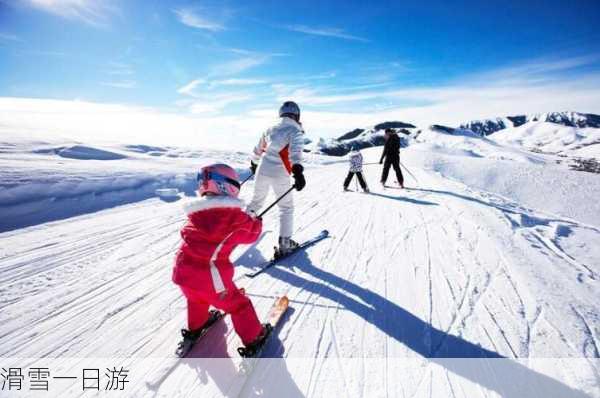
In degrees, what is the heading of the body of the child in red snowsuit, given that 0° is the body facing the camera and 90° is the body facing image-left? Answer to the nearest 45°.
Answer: approximately 225°

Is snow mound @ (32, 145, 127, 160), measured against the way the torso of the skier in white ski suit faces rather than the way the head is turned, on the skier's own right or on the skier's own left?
on the skier's own left

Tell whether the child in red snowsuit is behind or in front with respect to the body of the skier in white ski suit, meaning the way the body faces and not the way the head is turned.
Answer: behind

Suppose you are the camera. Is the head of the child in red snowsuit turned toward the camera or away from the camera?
away from the camera

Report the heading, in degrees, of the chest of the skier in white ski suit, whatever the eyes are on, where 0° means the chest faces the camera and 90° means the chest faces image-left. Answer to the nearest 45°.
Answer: approximately 225°

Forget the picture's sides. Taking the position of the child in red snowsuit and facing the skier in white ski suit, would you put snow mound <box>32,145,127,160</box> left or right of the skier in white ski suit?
left

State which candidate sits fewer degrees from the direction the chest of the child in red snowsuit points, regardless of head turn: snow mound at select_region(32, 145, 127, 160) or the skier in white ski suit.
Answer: the skier in white ski suit
